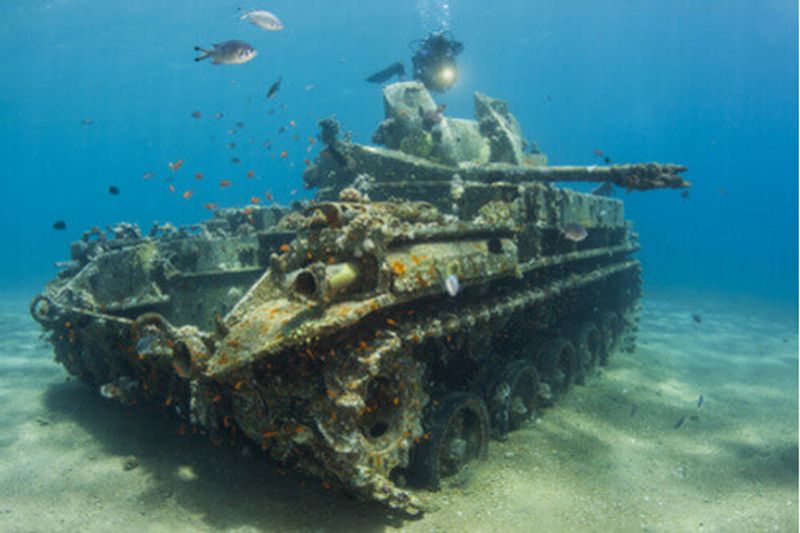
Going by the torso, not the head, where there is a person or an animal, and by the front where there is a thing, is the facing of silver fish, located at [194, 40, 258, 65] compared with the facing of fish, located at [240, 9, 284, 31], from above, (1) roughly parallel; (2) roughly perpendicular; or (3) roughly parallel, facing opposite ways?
roughly parallel

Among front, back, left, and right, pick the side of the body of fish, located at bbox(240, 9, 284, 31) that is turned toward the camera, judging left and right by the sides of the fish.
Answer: right

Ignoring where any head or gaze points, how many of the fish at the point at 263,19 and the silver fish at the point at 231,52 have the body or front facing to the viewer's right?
2

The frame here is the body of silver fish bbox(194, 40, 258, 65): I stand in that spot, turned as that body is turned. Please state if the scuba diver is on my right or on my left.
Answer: on my left

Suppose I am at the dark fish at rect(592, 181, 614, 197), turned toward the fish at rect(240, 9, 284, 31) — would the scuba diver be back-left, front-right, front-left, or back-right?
front-right

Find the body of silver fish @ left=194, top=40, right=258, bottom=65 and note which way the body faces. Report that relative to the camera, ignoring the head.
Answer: to the viewer's right

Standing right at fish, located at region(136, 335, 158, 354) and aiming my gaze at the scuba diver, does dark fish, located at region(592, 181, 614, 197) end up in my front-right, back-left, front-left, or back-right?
front-right
